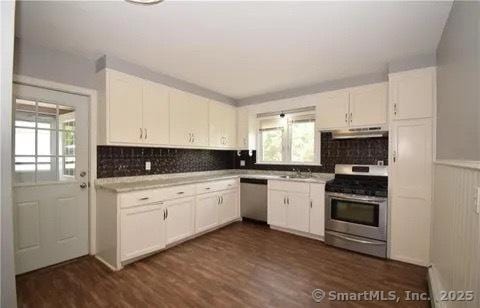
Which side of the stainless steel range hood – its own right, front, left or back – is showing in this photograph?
front

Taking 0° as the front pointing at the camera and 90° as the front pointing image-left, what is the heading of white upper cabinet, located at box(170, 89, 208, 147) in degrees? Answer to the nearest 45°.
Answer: approximately 315°

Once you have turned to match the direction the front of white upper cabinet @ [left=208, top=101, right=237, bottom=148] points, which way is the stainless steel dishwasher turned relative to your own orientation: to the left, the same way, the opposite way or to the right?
to the right

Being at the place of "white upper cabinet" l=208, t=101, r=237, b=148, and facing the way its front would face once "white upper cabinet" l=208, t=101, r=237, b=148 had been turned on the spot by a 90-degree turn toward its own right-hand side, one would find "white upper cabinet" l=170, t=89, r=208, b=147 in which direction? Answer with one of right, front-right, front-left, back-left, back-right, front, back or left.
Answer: front

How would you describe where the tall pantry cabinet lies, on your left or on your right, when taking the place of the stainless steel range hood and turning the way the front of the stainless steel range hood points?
on your left

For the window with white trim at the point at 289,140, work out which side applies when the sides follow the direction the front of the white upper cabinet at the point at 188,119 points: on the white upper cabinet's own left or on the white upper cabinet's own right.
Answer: on the white upper cabinet's own left

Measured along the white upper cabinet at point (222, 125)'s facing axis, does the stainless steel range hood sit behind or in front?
in front

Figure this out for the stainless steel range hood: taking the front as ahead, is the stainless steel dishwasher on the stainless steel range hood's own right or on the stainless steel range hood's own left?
on the stainless steel range hood's own right

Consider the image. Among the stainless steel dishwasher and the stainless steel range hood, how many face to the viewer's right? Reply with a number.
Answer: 0

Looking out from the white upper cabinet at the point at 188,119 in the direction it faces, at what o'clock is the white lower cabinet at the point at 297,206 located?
The white lower cabinet is roughly at 11 o'clock from the white upper cabinet.

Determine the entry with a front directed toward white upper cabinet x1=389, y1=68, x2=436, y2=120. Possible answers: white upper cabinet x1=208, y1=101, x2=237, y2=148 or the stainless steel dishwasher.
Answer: white upper cabinet x1=208, y1=101, x2=237, y2=148

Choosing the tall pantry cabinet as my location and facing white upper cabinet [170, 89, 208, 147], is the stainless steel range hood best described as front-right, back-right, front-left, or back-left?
front-right

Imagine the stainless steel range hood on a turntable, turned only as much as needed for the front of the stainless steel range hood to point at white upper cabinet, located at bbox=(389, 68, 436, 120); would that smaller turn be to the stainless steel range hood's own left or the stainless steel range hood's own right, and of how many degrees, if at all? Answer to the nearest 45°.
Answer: approximately 45° to the stainless steel range hood's own left

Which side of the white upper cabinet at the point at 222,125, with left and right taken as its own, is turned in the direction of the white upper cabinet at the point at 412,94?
front
